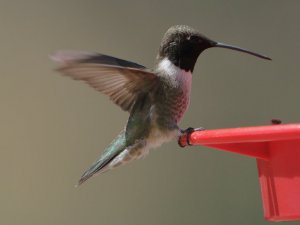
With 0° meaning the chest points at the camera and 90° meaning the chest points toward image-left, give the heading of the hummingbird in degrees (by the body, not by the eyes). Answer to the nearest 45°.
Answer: approximately 270°
